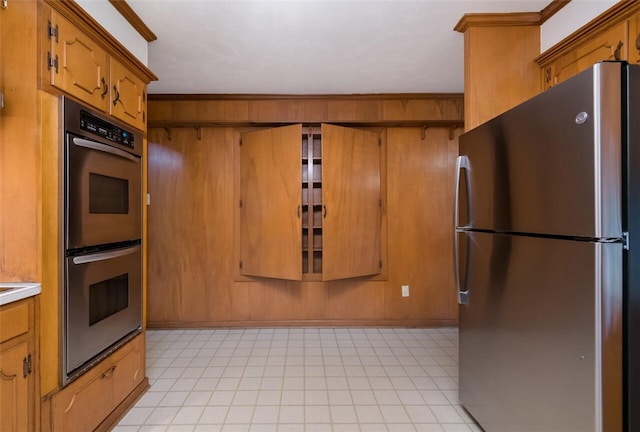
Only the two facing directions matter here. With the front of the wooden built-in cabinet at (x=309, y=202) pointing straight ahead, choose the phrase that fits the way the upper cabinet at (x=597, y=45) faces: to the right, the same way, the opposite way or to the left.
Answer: to the right

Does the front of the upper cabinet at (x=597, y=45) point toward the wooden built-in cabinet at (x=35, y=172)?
yes

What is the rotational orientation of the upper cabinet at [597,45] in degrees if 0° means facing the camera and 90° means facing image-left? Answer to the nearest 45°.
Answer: approximately 45°

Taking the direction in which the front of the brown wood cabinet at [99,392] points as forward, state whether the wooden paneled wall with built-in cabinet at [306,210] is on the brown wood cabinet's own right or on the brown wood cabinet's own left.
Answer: on the brown wood cabinet's own left

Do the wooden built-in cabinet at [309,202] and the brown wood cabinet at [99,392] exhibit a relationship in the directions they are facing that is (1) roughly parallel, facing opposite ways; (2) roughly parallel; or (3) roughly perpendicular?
roughly perpendicular

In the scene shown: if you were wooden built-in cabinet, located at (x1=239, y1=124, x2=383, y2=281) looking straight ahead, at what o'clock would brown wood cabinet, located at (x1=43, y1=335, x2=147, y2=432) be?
The brown wood cabinet is roughly at 1 o'clock from the wooden built-in cabinet.

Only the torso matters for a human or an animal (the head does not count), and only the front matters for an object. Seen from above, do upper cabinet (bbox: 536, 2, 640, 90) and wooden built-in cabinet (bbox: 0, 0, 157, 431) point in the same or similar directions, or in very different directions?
very different directions
